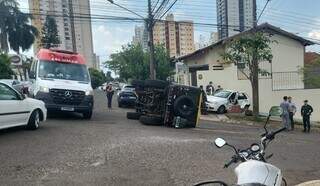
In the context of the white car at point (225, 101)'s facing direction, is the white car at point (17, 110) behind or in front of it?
in front

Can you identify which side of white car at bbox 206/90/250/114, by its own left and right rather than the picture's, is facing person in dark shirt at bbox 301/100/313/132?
left

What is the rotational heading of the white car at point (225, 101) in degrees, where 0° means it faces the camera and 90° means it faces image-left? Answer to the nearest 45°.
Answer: approximately 45°
